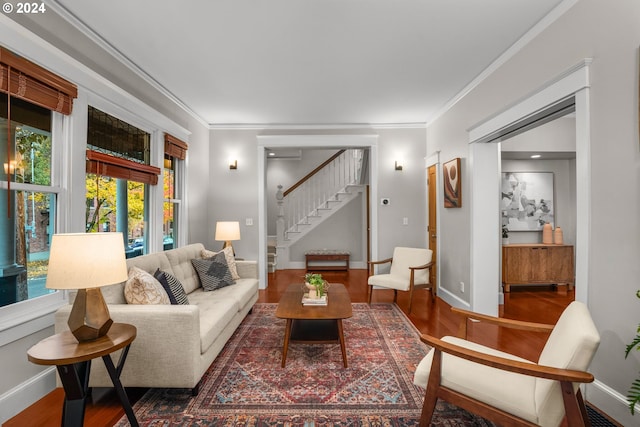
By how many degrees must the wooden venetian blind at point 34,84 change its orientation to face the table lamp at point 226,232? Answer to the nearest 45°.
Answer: approximately 90° to its left

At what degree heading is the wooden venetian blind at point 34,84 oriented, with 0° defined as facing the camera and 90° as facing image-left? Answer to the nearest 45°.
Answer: approximately 315°

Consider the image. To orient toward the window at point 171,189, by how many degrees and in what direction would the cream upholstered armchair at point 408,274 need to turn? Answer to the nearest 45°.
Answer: approximately 45° to its right

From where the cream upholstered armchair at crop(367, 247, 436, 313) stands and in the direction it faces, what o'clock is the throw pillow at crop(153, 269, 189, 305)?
The throw pillow is roughly at 12 o'clock from the cream upholstered armchair.

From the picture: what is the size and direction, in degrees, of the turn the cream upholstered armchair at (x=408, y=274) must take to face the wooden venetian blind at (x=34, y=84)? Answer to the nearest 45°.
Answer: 0° — it already faces it

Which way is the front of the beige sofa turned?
to the viewer's right

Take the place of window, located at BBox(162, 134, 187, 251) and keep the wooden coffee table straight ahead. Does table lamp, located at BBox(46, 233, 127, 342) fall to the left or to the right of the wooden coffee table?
right

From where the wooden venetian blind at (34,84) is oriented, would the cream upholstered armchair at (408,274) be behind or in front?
in front
